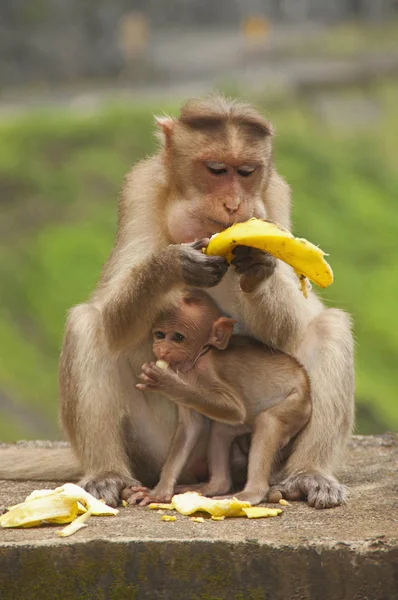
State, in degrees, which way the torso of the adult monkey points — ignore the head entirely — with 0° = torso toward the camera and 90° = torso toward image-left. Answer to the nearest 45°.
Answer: approximately 0°
